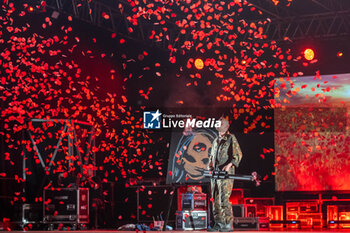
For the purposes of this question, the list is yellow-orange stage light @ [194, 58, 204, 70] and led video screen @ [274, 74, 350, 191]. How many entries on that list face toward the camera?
2

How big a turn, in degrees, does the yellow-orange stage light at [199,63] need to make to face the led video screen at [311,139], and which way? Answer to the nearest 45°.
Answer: approximately 90° to its left

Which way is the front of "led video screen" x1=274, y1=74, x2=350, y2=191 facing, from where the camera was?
facing the viewer

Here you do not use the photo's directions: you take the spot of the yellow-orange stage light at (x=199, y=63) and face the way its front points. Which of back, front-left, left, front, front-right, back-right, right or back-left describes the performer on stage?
front

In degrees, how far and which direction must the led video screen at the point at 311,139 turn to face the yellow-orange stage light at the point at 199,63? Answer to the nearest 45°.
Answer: approximately 45° to its right

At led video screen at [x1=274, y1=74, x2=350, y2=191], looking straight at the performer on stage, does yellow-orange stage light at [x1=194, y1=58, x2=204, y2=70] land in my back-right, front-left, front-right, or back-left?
front-right

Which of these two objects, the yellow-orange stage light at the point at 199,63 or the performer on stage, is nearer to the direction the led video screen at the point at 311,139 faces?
the performer on stage

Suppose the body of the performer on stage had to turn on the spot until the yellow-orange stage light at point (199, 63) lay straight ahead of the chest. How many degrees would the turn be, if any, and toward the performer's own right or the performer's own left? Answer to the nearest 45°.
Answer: approximately 135° to the performer's own right

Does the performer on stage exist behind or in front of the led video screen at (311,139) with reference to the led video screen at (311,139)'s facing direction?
in front
